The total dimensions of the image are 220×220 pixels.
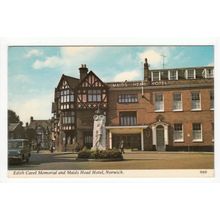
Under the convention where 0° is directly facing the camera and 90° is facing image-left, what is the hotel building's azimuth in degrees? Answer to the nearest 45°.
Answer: approximately 0°

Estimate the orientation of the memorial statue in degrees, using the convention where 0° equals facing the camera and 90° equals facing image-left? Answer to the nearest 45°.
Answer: approximately 0°
